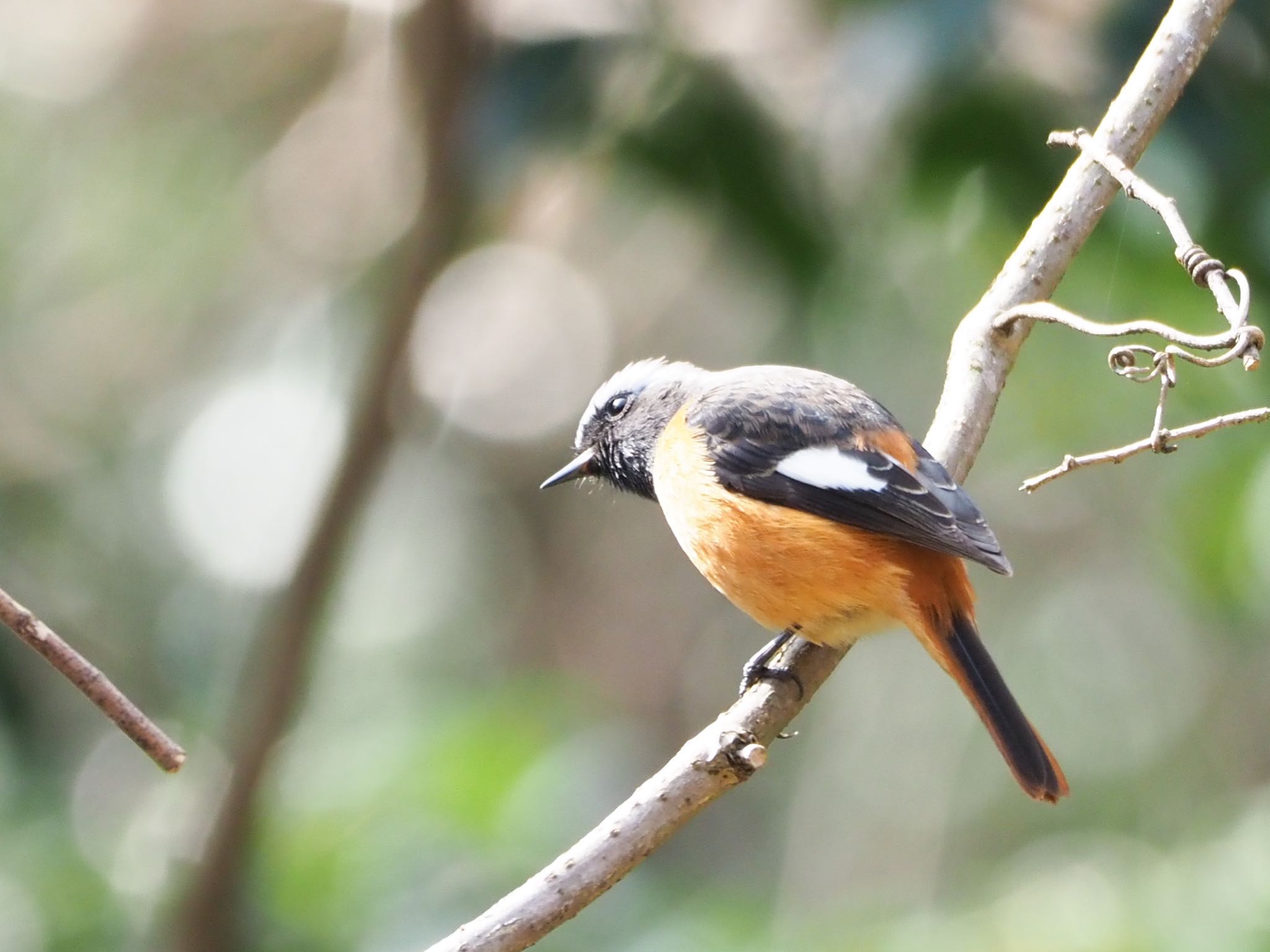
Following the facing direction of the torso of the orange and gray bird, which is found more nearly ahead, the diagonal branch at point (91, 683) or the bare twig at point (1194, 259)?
the diagonal branch

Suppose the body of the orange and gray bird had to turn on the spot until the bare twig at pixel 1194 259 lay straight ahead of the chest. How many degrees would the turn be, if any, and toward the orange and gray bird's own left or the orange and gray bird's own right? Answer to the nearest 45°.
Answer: approximately 135° to the orange and gray bird's own left

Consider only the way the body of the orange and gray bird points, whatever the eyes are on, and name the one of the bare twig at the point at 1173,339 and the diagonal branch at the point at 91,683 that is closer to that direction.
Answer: the diagonal branch

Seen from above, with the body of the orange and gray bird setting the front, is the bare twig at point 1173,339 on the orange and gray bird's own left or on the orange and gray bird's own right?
on the orange and gray bird's own left

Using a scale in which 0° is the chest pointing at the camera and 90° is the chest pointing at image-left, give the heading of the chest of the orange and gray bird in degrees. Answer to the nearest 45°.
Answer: approximately 90°

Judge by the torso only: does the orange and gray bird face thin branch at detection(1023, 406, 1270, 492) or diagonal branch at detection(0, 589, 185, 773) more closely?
the diagonal branch
